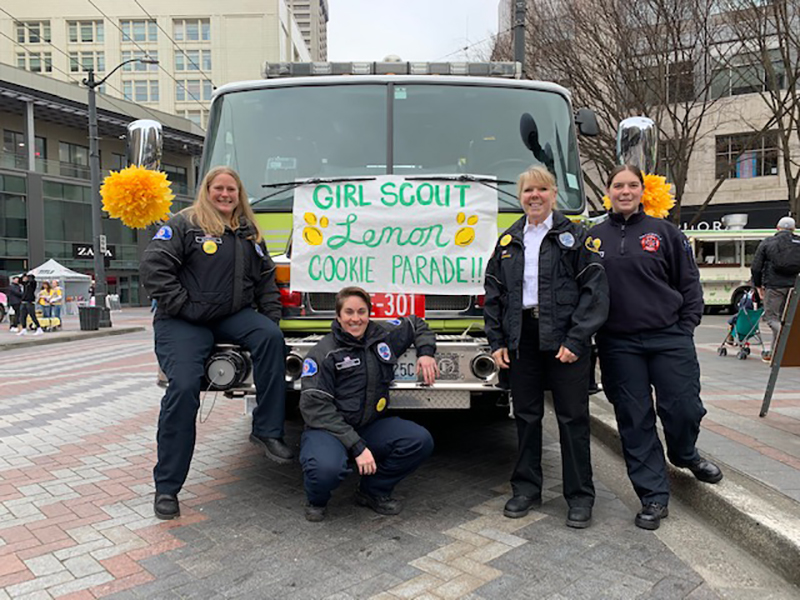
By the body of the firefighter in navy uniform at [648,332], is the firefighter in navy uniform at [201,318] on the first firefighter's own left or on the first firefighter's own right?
on the first firefighter's own right

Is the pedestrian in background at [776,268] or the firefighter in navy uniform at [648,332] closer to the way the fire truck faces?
the firefighter in navy uniform

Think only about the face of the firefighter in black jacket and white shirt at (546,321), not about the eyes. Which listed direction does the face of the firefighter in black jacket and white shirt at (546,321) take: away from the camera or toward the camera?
toward the camera

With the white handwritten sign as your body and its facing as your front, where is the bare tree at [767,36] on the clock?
The bare tree is roughly at 7 o'clock from the white handwritten sign.

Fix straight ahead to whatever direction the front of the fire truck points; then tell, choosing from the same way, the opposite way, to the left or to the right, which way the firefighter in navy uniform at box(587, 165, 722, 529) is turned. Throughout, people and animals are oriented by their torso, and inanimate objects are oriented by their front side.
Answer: the same way

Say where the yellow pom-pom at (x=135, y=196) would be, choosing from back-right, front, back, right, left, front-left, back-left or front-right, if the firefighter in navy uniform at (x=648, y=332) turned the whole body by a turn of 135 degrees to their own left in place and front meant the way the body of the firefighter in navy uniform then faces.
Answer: back-left

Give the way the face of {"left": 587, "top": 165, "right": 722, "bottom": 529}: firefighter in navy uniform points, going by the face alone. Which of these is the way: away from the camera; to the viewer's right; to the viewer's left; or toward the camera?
toward the camera

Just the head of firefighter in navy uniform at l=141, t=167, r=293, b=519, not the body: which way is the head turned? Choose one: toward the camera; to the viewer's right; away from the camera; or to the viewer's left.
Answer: toward the camera

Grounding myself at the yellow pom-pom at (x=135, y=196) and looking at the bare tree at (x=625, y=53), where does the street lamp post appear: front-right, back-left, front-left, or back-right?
front-left

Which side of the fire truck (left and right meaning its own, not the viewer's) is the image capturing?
front

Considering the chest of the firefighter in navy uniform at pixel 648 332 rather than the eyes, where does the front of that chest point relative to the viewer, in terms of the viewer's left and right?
facing the viewer

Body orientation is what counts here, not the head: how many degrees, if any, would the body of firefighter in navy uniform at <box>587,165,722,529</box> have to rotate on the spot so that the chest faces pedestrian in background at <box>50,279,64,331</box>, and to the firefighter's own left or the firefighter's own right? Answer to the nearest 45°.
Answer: approximately 135° to the firefighter's own right

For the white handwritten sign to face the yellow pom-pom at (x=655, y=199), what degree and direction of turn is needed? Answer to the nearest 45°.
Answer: approximately 90° to its left

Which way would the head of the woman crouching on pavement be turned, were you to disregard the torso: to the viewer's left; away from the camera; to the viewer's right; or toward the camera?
toward the camera

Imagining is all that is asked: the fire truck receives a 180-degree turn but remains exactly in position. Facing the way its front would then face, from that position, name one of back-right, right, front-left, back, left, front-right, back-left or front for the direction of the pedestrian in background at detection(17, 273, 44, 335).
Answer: front-left

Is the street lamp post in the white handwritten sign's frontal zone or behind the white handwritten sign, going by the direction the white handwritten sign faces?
behind
